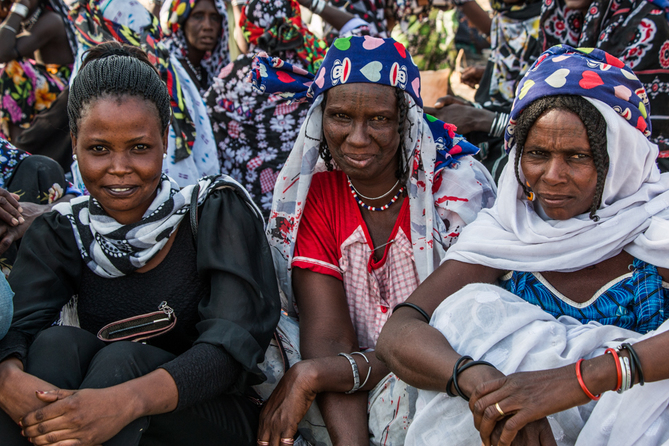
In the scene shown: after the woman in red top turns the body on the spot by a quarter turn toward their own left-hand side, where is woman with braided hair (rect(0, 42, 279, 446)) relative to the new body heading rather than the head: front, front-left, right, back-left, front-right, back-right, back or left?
back-right

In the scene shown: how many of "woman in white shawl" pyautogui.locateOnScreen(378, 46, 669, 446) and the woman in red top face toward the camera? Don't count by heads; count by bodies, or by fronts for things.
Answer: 2

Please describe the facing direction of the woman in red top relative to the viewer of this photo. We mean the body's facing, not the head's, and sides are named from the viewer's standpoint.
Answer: facing the viewer

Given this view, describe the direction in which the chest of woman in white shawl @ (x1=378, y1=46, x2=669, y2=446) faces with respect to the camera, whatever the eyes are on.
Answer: toward the camera

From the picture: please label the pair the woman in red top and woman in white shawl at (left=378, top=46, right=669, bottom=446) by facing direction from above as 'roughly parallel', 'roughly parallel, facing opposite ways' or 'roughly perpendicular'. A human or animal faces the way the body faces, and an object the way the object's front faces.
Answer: roughly parallel

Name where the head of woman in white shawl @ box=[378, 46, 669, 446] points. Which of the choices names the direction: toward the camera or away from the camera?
toward the camera

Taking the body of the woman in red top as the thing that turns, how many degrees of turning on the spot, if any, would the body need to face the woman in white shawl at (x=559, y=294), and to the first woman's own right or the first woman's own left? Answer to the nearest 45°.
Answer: approximately 45° to the first woman's own left
